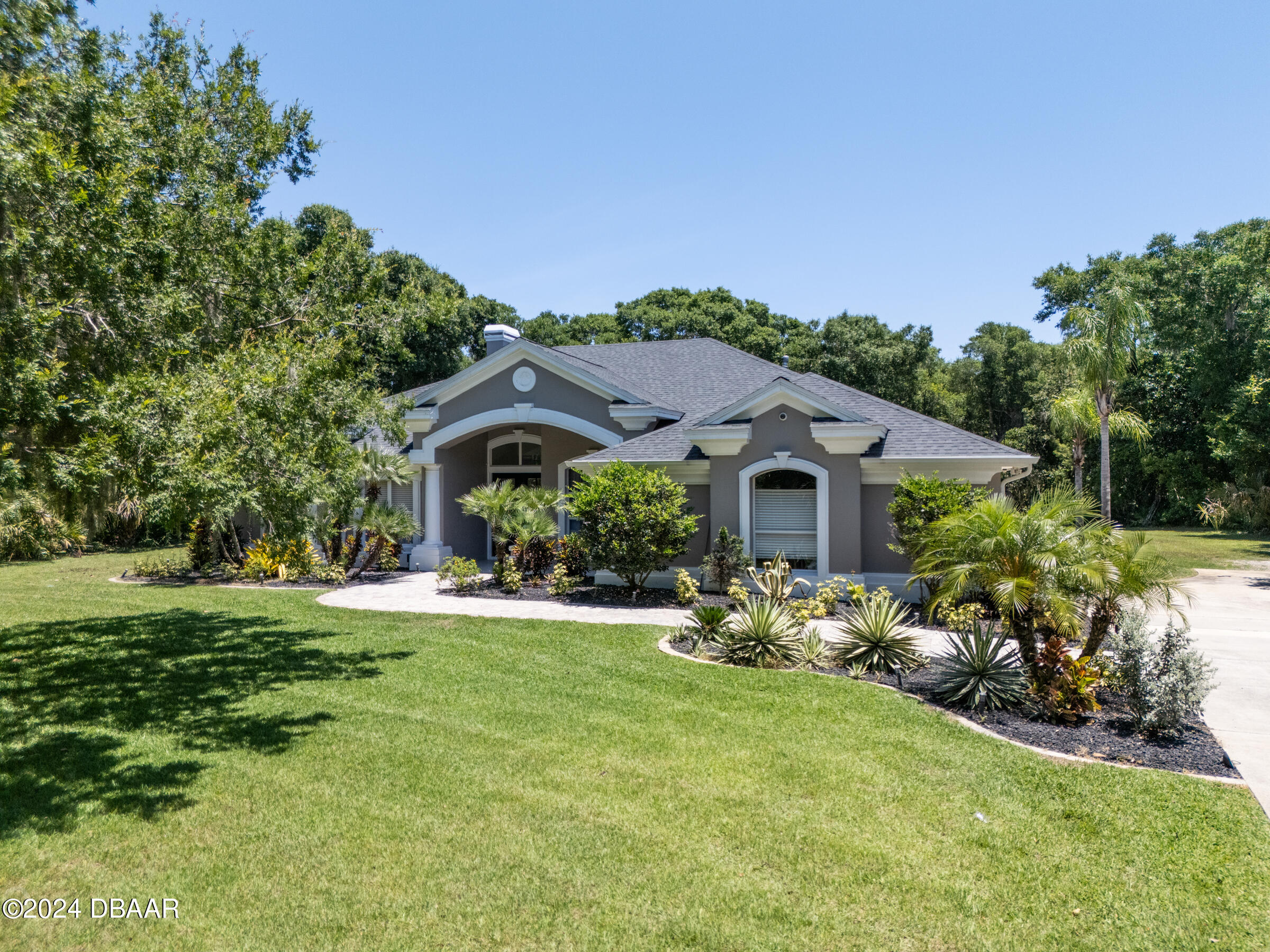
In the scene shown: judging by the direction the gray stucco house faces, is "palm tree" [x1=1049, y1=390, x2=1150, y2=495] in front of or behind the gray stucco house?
behind

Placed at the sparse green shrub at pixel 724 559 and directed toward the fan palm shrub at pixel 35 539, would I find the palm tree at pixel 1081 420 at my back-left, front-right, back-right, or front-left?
back-right

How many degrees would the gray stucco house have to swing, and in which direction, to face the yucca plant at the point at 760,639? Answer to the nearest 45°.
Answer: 0° — it already faces it

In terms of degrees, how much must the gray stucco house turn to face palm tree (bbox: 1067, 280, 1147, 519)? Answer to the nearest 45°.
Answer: approximately 135° to its left

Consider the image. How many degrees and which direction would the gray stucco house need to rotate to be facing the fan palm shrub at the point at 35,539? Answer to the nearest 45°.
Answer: approximately 90° to its right

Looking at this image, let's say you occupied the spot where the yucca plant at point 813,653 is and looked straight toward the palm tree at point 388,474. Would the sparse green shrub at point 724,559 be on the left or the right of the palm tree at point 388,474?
right

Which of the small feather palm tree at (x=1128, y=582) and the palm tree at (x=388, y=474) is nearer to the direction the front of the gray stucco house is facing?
the small feather palm tree

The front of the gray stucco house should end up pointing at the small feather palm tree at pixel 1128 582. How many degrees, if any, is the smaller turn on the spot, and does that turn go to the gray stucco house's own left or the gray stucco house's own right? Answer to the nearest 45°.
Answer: approximately 45° to the gray stucco house's own left

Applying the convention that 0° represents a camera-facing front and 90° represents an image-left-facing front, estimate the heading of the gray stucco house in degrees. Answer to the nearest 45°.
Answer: approximately 0°

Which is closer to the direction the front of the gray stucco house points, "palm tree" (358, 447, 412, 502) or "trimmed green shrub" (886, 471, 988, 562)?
the trimmed green shrub

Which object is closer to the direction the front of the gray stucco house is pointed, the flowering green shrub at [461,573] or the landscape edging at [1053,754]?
the landscape edging

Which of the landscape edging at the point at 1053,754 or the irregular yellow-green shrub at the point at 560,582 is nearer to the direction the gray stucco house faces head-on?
the landscape edging
